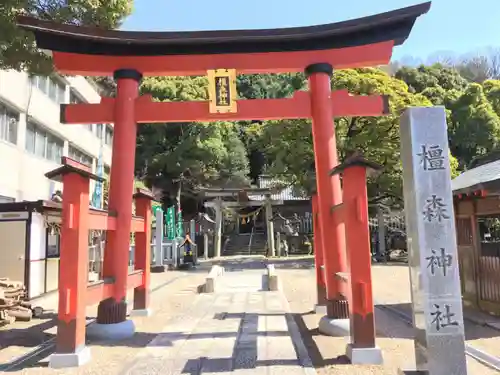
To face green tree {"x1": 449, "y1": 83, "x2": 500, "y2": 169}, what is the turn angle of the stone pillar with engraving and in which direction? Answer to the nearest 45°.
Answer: approximately 180°

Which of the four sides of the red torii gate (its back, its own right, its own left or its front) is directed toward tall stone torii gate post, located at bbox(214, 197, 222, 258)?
back

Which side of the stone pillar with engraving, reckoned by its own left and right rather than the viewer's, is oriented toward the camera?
front

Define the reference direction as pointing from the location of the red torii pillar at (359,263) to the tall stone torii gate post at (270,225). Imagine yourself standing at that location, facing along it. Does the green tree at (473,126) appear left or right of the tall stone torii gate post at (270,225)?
right

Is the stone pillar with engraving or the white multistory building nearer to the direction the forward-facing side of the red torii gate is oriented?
the stone pillar with engraving

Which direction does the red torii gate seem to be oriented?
toward the camera

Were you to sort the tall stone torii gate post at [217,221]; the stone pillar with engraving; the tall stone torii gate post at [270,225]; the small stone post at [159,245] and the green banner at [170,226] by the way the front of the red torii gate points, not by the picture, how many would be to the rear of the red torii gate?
4

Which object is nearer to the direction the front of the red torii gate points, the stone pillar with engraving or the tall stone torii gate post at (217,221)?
the stone pillar with engraving

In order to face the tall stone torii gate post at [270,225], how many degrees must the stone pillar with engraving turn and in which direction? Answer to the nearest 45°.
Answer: approximately 135° to its right

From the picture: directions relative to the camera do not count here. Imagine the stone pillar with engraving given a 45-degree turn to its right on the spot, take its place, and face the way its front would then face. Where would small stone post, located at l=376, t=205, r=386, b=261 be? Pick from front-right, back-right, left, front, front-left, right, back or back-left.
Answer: back-right

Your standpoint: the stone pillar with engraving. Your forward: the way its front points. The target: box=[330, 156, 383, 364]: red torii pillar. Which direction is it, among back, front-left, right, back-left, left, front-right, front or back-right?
back-right

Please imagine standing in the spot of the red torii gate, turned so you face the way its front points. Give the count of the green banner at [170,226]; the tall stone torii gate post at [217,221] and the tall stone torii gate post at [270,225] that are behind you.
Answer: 3

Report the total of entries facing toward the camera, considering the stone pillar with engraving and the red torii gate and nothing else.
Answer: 2

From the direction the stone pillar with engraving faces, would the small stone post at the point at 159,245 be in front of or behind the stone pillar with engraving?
behind

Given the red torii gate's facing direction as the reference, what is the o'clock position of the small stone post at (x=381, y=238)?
The small stone post is roughly at 7 o'clock from the red torii gate.

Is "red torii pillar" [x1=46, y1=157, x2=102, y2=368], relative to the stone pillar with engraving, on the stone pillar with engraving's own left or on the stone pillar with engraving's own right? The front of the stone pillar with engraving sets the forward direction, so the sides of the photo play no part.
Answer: on the stone pillar with engraving's own right

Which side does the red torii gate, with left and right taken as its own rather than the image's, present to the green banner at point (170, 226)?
back

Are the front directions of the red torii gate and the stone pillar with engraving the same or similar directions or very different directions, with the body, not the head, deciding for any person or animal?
same or similar directions

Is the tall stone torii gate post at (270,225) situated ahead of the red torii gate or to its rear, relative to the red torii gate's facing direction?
to the rear

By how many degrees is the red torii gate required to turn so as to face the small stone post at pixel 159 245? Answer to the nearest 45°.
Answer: approximately 180°
